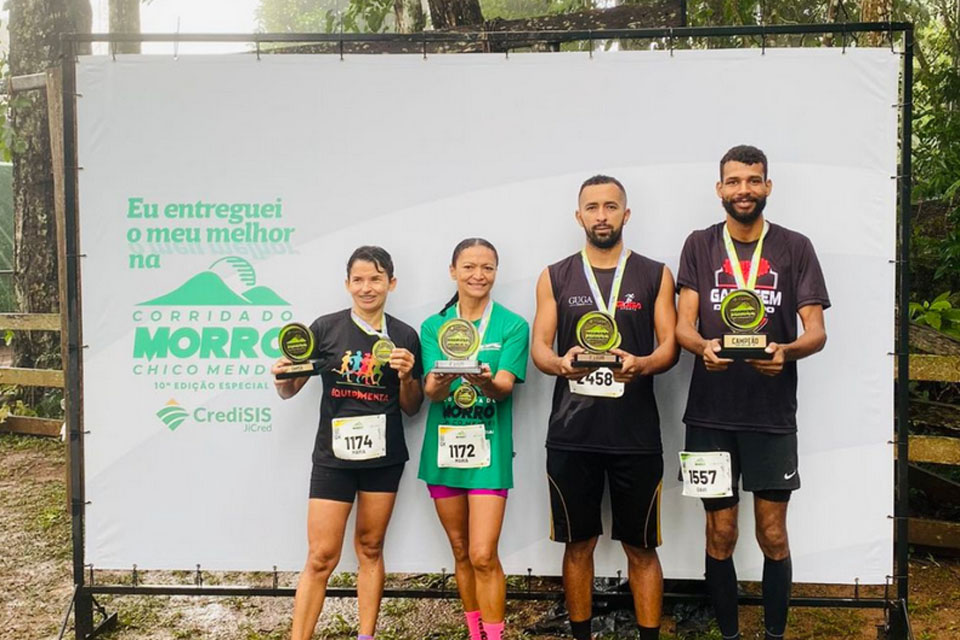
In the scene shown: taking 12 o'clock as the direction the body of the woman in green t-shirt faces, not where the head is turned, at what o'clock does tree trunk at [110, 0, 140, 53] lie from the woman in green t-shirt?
The tree trunk is roughly at 5 o'clock from the woman in green t-shirt.

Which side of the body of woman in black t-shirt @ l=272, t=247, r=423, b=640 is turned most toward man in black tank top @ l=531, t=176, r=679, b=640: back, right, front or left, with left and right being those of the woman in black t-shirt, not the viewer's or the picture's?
left

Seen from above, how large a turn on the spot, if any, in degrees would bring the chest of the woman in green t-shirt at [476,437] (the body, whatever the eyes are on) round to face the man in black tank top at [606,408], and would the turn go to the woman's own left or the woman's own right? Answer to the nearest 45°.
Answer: approximately 90° to the woman's own left

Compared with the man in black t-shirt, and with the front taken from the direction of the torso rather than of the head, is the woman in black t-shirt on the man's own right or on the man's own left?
on the man's own right

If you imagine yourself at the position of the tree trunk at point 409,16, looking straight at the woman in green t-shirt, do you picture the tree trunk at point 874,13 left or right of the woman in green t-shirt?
left

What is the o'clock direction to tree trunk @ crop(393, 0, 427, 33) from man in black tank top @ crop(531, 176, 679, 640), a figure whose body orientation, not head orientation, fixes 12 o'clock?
The tree trunk is roughly at 5 o'clock from the man in black tank top.

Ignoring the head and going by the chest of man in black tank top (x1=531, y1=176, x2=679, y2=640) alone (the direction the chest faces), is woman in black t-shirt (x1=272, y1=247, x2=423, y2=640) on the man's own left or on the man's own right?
on the man's own right

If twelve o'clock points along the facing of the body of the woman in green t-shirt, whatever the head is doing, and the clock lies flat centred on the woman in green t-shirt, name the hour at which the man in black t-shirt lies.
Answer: The man in black t-shirt is roughly at 9 o'clock from the woman in green t-shirt.

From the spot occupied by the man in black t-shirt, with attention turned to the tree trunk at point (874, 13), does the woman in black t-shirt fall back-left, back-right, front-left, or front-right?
back-left
